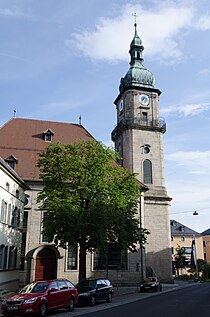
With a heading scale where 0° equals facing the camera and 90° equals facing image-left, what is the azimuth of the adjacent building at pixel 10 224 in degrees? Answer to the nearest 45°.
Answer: approximately 315°

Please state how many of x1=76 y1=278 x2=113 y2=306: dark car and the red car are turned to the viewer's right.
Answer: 0

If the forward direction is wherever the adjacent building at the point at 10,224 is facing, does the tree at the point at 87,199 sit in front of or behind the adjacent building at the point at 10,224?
in front

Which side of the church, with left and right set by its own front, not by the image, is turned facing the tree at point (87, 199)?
front

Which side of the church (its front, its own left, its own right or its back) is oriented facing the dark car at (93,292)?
front

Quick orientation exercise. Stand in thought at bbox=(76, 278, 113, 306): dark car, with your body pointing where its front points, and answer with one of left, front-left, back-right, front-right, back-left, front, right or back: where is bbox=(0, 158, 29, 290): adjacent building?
right

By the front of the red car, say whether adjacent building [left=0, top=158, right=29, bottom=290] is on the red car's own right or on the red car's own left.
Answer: on the red car's own right

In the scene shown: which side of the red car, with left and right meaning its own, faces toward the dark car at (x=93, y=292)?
back

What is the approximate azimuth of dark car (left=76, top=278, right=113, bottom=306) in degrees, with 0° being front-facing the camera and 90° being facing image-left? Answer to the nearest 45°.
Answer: approximately 45°

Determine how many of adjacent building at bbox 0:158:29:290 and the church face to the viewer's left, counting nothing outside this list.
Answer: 0

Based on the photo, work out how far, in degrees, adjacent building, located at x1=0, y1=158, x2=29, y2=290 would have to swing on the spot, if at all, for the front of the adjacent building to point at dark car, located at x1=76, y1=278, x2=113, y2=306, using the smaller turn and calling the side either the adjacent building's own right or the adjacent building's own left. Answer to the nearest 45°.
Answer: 0° — it already faces it
